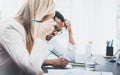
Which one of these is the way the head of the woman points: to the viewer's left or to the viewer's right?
to the viewer's right

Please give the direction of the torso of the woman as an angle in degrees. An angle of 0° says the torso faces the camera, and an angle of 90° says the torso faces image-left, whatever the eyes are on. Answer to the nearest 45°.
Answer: approximately 270°

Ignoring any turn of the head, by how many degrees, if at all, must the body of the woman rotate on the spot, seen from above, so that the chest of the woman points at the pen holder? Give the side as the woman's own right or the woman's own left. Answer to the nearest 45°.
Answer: approximately 45° to the woman's own left
